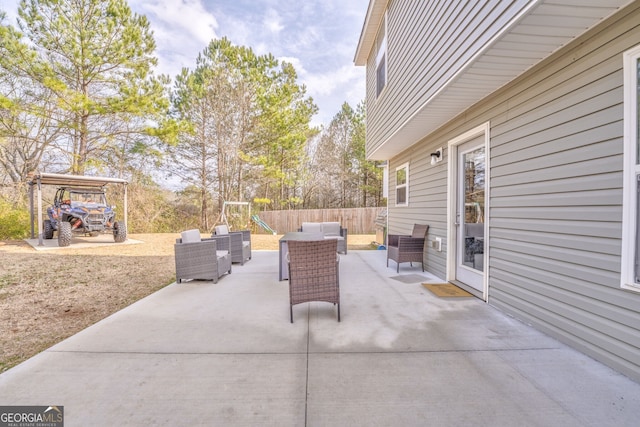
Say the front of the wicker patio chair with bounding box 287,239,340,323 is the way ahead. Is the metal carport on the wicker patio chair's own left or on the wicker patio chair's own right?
on the wicker patio chair's own left

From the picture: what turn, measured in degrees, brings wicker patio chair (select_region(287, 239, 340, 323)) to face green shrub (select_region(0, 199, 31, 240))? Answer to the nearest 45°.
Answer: approximately 45° to its left

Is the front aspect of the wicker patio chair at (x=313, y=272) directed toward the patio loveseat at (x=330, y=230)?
yes

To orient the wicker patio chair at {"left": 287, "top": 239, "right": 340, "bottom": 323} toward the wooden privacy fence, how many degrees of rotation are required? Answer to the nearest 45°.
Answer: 0° — it already faces it

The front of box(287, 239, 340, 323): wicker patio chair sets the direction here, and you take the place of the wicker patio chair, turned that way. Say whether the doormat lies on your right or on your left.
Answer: on your right

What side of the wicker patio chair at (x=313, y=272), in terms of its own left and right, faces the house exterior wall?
right

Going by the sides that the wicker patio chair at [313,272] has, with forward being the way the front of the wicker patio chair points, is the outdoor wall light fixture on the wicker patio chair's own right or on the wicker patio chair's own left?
on the wicker patio chair's own right

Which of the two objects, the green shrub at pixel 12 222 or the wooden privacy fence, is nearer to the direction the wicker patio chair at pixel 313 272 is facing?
the wooden privacy fence

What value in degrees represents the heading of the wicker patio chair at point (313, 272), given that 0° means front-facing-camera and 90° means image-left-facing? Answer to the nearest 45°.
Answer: approximately 180°
